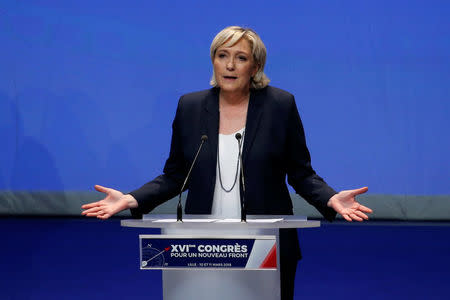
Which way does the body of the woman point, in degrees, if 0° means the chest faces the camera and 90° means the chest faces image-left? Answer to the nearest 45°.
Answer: approximately 0°
